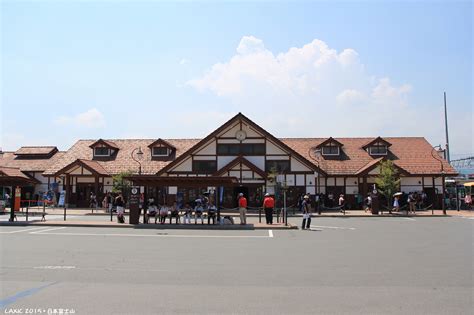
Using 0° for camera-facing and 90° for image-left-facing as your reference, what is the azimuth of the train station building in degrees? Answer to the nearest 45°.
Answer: approximately 0°

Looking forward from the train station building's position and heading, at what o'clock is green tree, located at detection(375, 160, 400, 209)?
The green tree is roughly at 10 o'clock from the train station building.

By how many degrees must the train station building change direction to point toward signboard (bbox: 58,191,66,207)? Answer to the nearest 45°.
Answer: approximately 90° to its right

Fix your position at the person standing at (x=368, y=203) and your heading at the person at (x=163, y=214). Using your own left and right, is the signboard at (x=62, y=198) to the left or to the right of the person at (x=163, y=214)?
right
